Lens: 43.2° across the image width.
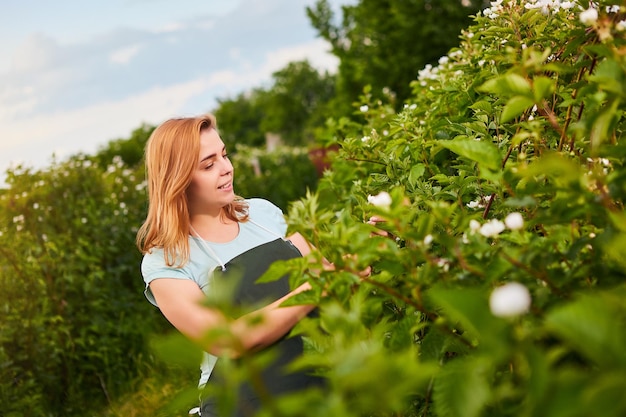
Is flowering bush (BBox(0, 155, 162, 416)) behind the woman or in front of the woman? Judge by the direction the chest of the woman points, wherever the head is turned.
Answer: behind

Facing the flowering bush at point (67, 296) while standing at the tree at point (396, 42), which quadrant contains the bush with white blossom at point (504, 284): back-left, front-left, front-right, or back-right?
front-left

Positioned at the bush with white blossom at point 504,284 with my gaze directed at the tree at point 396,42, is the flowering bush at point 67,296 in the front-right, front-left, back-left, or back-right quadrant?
front-left

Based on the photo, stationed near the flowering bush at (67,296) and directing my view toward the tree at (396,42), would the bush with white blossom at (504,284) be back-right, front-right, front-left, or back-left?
back-right

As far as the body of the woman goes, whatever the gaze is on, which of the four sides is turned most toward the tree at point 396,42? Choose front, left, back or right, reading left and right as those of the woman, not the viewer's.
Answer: left

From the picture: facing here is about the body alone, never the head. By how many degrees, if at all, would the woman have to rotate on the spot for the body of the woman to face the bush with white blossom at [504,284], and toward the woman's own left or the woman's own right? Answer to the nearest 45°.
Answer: approximately 45° to the woman's own right

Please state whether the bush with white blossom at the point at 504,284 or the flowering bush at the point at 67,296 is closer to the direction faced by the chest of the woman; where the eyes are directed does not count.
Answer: the bush with white blossom

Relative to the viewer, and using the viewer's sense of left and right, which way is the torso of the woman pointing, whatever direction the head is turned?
facing the viewer and to the right of the viewer

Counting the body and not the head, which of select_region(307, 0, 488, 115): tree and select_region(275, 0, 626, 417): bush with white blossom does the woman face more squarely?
the bush with white blossom
